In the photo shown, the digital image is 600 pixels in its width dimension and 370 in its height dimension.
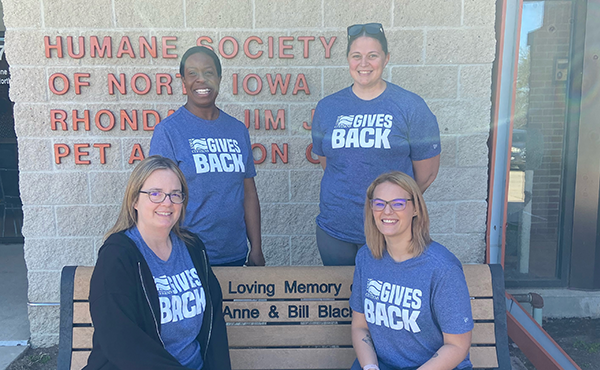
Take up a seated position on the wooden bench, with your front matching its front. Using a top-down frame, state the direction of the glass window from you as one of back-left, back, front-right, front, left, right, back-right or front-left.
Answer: back-left

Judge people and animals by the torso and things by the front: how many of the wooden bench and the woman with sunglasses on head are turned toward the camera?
2

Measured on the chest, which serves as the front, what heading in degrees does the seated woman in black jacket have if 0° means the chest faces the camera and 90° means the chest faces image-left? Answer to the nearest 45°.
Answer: approximately 315°

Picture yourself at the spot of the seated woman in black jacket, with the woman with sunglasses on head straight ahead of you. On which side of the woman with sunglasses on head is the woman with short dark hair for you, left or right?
left

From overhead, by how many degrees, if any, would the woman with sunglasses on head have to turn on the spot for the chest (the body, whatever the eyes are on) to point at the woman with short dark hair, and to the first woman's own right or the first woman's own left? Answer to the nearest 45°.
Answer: approximately 90° to the first woman's own right

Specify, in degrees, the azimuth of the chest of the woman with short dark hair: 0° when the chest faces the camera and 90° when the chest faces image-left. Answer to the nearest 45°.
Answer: approximately 315°

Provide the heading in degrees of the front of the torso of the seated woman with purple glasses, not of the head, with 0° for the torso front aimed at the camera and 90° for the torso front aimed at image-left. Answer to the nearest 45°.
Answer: approximately 45°

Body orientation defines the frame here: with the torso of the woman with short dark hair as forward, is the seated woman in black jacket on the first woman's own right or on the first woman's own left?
on the first woman's own right
